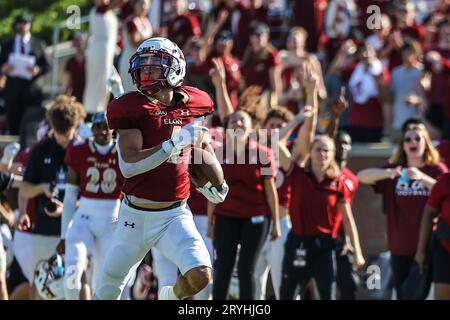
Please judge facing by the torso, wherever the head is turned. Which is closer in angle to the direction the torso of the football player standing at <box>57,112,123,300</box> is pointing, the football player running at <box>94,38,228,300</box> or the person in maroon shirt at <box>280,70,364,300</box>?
the football player running

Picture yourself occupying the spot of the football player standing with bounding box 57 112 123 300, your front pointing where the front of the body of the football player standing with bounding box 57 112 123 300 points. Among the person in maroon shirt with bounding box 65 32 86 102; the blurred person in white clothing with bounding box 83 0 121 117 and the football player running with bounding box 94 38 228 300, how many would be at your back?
2

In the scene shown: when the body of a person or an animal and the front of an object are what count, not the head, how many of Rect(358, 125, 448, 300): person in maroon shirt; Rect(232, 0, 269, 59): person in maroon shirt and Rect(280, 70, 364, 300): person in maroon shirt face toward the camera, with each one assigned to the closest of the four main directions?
3

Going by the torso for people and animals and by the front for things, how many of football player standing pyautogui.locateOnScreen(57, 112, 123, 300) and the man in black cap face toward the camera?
2

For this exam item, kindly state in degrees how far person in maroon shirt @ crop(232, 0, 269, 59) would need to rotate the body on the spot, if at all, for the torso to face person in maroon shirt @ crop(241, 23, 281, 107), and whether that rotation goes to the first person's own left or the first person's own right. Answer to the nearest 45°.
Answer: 0° — they already face them

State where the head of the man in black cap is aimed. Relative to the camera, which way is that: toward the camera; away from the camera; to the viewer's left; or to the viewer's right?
toward the camera

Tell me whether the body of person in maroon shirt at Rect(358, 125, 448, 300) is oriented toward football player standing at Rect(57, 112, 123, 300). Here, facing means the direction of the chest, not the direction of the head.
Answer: no

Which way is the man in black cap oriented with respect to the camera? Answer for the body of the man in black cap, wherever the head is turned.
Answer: toward the camera

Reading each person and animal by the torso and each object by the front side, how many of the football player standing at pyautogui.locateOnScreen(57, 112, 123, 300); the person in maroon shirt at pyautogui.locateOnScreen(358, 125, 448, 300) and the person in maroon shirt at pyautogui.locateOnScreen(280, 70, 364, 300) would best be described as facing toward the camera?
3

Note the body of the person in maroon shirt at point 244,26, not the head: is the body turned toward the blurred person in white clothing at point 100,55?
no

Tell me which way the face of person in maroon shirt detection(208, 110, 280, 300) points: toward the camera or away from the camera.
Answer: toward the camera

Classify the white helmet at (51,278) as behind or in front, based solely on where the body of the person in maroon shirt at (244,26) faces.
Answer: in front

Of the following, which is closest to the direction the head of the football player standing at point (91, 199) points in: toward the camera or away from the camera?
toward the camera

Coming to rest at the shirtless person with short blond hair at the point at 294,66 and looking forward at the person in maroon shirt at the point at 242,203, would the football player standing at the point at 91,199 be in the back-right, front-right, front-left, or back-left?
front-right

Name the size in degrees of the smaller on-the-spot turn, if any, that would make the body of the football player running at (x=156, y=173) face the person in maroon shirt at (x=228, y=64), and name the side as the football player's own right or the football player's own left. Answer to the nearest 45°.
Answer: approximately 135° to the football player's own left

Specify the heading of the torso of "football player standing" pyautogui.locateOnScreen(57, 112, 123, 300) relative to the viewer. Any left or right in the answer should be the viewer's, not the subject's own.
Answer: facing the viewer

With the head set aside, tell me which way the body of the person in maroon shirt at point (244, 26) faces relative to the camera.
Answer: toward the camera

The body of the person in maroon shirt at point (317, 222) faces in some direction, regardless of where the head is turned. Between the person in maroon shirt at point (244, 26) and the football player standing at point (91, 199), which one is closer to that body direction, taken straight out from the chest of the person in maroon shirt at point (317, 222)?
the football player standing

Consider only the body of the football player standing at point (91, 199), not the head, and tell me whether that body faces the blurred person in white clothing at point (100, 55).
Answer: no
